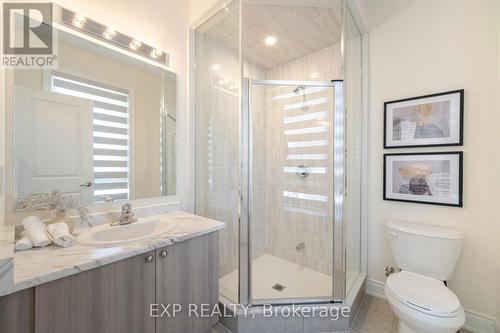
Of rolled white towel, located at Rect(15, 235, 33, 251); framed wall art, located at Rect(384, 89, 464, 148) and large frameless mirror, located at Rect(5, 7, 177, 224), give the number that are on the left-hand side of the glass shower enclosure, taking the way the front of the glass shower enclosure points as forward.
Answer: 1

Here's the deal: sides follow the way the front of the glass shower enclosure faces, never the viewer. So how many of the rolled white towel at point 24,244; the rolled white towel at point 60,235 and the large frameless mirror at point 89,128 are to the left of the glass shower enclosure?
0

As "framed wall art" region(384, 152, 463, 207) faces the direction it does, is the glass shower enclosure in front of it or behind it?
in front

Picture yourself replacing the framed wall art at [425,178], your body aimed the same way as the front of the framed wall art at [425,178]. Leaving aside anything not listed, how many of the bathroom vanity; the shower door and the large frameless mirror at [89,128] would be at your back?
0

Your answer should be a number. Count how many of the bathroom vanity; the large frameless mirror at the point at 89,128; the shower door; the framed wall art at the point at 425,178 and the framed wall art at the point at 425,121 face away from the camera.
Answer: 0

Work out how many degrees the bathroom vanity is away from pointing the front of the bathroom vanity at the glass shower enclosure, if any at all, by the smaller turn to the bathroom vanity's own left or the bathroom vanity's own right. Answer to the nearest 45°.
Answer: approximately 45° to the bathroom vanity's own left

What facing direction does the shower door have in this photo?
toward the camera

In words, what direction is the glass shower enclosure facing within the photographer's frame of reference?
facing the viewer

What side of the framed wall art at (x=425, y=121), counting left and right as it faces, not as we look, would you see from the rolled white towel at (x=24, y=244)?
front

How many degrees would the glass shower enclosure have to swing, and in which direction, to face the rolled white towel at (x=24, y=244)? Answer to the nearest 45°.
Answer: approximately 45° to its right

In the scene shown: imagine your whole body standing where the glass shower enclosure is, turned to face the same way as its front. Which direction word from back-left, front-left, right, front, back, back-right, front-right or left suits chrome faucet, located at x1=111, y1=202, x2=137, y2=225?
front-right

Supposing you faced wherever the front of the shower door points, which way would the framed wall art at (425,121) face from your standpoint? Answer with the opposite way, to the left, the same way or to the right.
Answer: to the right

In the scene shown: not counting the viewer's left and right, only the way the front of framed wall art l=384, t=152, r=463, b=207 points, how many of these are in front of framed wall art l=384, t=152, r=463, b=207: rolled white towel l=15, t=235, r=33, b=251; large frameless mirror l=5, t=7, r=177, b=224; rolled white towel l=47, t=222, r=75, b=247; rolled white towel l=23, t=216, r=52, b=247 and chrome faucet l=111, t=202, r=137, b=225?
5

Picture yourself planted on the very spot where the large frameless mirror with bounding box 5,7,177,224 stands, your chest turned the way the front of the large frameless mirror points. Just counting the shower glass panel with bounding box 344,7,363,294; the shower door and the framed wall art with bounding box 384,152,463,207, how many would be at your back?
0

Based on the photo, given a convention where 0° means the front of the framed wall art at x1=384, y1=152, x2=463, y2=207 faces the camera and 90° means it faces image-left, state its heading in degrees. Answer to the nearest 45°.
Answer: approximately 45°

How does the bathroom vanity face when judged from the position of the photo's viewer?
facing the viewer and to the right of the viewer

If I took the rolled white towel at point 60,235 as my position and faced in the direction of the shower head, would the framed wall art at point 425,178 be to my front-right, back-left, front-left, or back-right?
front-right

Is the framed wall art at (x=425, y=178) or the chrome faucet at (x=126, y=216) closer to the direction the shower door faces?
the chrome faucet
